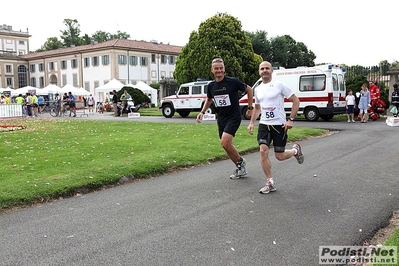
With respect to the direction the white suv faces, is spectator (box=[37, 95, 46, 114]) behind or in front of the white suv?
in front

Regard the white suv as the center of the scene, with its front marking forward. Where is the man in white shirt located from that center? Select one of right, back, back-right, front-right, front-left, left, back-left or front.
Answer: left

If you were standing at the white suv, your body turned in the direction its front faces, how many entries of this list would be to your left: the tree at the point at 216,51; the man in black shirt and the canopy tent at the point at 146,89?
1

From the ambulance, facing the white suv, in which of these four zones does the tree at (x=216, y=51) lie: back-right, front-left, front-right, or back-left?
front-right

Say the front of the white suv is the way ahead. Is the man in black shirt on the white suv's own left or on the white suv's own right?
on the white suv's own left

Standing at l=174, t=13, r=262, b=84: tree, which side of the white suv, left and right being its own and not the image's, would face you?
right

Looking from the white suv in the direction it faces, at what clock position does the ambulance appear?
The ambulance is roughly at 7 o'clock from the white suv.

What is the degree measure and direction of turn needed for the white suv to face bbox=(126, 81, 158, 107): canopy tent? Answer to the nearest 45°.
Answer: approximately 90° to its right

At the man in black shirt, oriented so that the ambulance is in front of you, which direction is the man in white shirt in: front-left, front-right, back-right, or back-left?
back-right

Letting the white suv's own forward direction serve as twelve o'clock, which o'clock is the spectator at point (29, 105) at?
The spectator is roughly at 1 o'clock from the white suv.

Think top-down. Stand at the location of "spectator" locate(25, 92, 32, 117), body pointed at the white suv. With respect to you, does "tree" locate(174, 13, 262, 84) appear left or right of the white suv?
left

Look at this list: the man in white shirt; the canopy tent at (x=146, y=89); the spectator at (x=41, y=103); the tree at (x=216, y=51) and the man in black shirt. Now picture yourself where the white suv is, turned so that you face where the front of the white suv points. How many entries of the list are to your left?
2

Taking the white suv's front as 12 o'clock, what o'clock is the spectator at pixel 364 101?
The spectator is roughly at 7 o'clock from the white suv.

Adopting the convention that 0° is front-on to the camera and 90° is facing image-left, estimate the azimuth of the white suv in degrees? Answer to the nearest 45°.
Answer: approximately 90°

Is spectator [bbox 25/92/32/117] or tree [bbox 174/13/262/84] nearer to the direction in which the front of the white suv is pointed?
the spectator

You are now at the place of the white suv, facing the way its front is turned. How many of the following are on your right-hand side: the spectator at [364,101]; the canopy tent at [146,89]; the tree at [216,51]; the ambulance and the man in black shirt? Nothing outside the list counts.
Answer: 2
